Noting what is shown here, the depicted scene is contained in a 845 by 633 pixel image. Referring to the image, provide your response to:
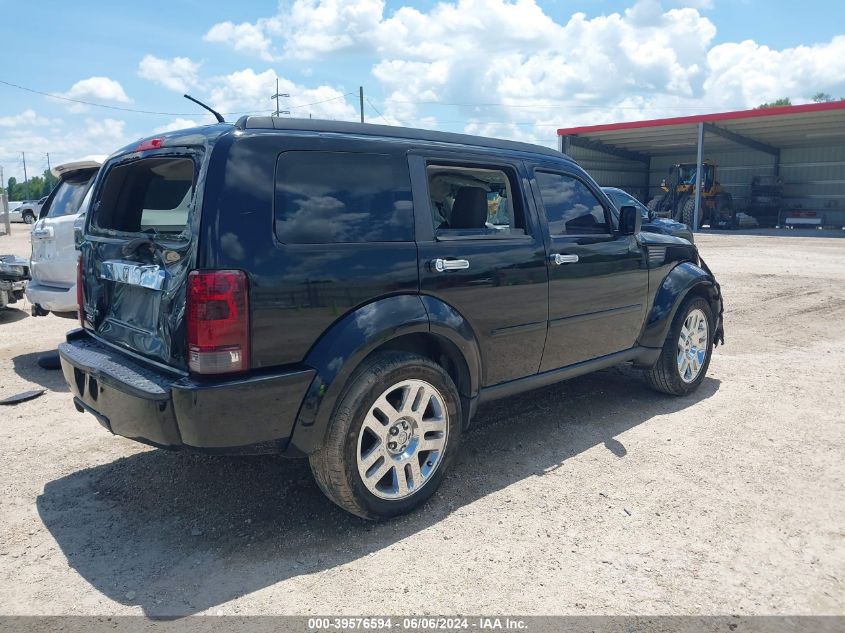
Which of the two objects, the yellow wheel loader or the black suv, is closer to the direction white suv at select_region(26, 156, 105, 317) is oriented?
the yellow wheel loader

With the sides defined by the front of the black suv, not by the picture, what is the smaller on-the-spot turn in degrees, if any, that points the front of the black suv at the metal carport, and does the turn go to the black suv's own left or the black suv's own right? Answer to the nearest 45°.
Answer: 0° — it already faces it

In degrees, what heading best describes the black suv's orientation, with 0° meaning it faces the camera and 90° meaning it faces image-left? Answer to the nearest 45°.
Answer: approximately 225°

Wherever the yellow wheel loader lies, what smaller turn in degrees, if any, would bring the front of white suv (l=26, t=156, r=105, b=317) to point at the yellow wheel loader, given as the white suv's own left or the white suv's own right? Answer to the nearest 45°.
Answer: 0° — it already faces it

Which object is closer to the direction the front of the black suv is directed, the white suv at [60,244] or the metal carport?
the metal carport

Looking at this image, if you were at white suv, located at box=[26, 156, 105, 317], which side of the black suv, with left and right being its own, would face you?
left

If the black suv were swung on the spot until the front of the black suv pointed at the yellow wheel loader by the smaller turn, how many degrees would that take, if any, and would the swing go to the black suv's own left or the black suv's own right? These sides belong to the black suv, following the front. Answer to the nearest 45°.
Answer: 0° — it already faces it

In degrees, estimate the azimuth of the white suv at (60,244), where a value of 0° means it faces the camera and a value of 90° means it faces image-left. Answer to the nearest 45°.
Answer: approximately 225°

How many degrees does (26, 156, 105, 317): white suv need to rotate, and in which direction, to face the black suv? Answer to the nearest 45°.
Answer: approximately 135° to its right
